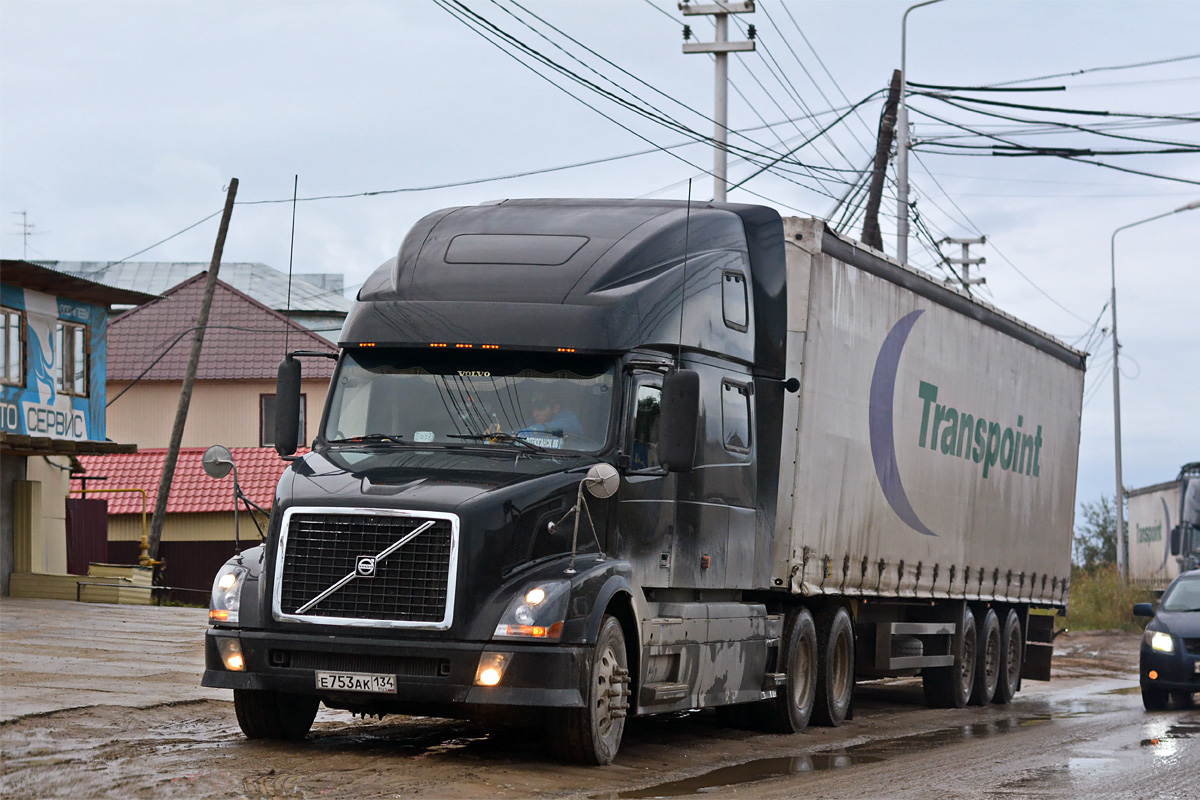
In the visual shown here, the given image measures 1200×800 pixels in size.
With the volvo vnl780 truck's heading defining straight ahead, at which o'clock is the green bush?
The green bush is roughly at 5 o'clock from the volvo vnl780 truck.

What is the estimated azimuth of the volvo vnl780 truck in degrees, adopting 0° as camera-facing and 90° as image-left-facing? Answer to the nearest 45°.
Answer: approximately 45°

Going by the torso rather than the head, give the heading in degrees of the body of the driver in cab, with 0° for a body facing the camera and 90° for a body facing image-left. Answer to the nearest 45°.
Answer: approximately 45°

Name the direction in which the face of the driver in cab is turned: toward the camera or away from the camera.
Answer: toward the camera

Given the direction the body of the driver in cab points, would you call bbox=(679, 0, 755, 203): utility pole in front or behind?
behind

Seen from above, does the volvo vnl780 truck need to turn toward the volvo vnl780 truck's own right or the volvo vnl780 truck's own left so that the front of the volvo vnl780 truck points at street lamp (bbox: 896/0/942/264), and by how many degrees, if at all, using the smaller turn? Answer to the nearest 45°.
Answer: approximately 135° to the volvo vnl780 truck's own right

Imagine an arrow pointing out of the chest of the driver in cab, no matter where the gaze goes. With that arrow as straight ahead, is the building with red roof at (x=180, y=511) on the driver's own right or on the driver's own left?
on the driver's own right

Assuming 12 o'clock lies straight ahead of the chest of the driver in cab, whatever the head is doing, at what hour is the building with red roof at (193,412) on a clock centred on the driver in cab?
The building with red roof is roughly at 4 o'clock from the driver in cab.

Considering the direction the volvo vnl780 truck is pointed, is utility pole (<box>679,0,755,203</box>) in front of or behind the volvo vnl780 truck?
behind

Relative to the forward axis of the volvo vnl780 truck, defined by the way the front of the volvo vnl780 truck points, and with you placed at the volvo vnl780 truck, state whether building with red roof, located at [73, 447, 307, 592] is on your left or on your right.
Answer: on your right
